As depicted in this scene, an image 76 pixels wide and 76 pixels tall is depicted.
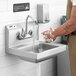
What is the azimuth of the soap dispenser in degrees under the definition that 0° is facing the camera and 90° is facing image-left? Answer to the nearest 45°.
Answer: approximately 315°
